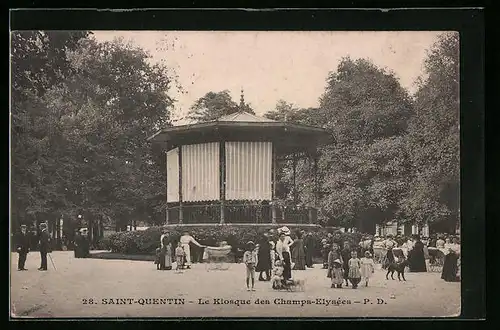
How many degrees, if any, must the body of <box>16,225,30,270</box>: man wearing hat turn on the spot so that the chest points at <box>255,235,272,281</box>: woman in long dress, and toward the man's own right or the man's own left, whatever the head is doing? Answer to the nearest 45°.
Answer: approximately 90° to the man's own left

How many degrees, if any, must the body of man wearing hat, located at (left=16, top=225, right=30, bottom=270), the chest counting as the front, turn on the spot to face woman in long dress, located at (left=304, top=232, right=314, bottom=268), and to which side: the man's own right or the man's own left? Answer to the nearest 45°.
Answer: approximately 90° to the man's own left

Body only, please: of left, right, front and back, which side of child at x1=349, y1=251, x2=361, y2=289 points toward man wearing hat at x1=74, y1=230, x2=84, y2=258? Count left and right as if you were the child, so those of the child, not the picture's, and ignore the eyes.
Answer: right

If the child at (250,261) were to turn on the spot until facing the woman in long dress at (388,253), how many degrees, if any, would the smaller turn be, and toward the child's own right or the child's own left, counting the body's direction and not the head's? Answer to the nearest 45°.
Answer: approximately 90° to the child's own left

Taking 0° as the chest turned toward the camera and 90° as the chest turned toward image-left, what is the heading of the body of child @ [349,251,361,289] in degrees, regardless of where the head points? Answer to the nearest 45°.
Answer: approximately 0°

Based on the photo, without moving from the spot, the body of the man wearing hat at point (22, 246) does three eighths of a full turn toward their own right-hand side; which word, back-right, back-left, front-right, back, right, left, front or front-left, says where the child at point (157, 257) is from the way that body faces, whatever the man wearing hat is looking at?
back-right

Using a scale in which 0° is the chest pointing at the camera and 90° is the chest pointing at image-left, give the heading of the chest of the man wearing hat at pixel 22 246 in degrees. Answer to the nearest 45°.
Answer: approximately 0°

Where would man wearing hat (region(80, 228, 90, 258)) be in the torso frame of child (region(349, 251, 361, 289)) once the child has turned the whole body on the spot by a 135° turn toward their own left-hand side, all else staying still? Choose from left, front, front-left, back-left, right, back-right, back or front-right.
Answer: back-left

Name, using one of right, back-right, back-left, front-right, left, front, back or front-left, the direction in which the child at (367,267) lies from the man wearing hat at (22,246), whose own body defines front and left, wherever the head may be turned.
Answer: left
